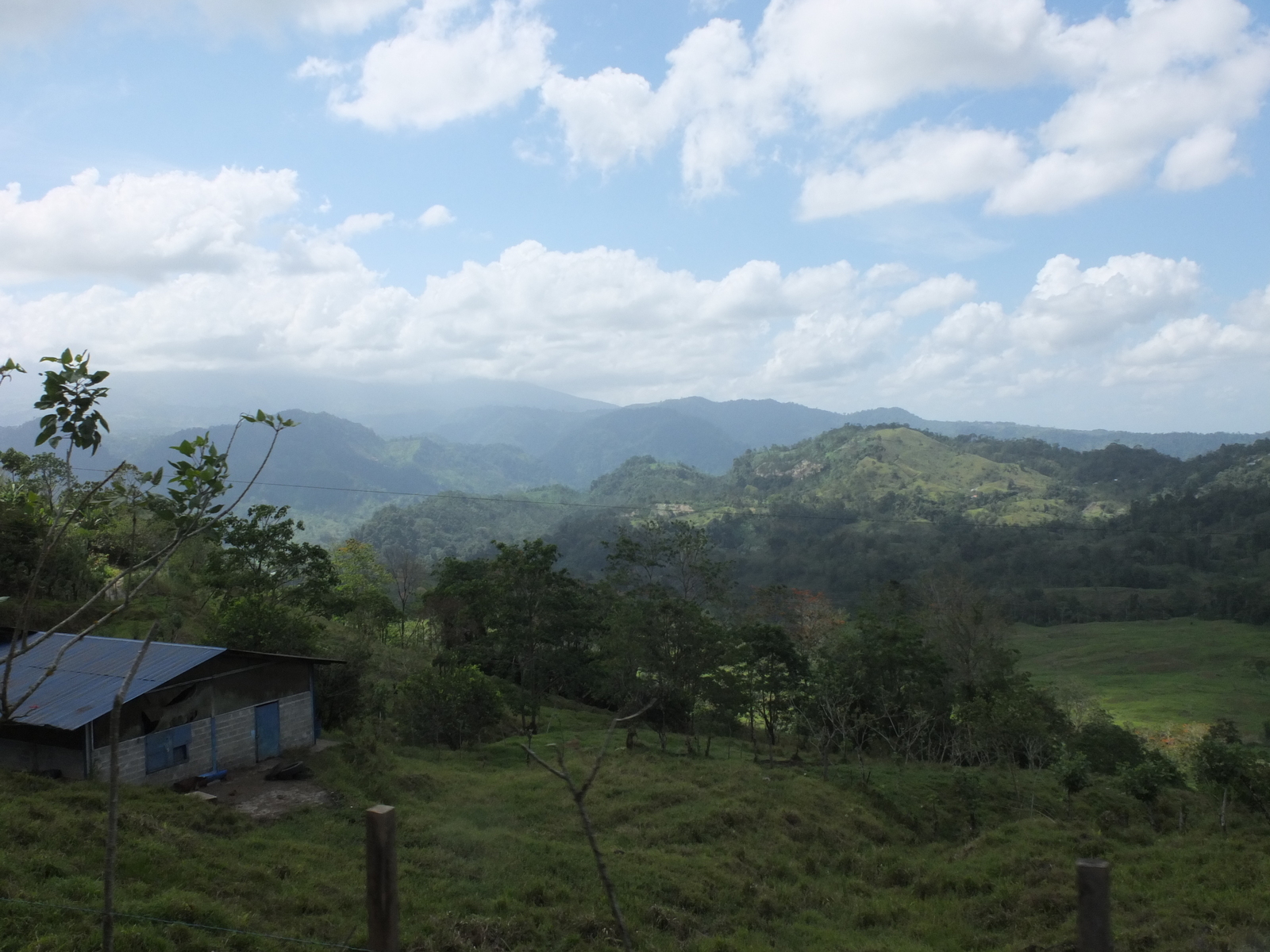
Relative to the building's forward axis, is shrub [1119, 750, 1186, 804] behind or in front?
in front

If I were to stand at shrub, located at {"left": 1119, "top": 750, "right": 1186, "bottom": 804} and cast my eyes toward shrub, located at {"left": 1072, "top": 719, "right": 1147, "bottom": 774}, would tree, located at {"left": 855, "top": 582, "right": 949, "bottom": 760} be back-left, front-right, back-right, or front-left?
front-left

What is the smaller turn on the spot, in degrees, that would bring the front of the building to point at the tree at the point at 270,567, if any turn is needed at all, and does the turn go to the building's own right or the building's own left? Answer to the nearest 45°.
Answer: approximately 135° to the building's own left

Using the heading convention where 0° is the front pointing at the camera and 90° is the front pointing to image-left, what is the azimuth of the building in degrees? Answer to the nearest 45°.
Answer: approximately 315°

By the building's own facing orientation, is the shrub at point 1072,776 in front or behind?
in front

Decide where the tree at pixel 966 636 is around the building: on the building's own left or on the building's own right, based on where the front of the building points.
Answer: on the building's own left

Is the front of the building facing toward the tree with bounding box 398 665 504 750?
no

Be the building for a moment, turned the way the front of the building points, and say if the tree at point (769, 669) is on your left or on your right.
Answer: on your left

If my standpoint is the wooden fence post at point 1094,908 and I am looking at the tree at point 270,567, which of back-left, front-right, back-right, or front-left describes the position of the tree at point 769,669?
front-right

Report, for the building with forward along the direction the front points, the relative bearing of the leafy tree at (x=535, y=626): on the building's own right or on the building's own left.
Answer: on the building's own left
